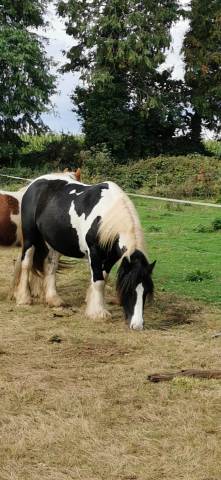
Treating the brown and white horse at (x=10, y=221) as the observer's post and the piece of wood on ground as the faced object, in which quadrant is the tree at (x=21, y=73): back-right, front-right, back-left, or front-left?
back-left

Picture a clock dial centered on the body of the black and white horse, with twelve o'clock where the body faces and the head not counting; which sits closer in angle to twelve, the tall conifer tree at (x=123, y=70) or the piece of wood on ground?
the piece of wood on ground

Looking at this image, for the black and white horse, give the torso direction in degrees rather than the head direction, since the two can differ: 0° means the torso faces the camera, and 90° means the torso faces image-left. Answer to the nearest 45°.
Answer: approximately 315°

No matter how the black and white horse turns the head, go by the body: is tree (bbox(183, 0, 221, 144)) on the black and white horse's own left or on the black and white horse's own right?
on the black and white horse's own left

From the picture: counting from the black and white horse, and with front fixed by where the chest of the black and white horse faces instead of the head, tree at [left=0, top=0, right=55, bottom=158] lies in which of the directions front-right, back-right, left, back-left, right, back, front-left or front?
back-left

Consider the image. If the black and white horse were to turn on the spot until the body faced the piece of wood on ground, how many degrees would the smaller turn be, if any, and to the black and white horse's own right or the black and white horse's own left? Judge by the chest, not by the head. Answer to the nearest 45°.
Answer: approximately 45° to the black and white horse's own right

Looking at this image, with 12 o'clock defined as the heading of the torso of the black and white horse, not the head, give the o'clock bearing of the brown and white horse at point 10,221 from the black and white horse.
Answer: The brown and white horse is roughly at 6 o'clock from the black and white horse.
